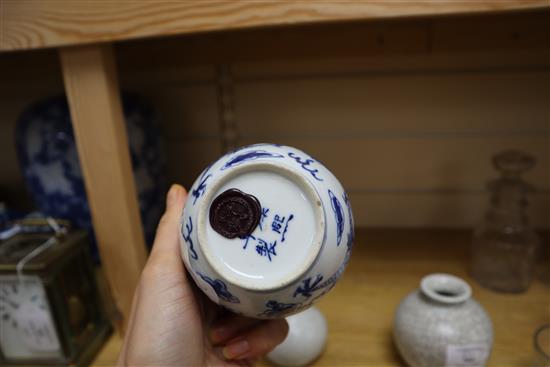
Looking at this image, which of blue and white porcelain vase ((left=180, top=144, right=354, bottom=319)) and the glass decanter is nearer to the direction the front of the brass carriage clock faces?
the blue and white porcelain vase

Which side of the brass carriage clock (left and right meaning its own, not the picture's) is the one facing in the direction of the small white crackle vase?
left

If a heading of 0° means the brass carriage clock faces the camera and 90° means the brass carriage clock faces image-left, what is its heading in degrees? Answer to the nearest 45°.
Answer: approximately 45°

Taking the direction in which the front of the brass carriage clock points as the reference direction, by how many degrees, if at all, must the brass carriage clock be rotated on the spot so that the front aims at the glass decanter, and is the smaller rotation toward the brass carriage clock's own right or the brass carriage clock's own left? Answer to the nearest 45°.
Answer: approximately 135° to the brass carriage clock's own left
